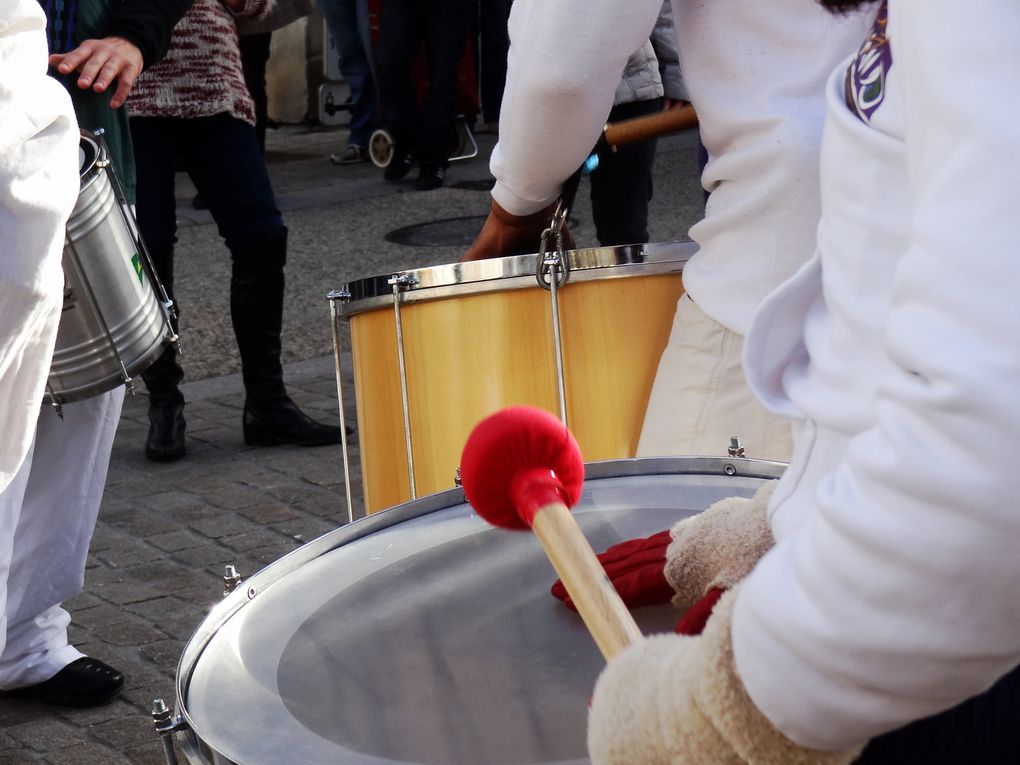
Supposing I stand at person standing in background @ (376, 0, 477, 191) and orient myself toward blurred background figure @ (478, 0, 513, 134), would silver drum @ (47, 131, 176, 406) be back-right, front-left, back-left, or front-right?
back-right

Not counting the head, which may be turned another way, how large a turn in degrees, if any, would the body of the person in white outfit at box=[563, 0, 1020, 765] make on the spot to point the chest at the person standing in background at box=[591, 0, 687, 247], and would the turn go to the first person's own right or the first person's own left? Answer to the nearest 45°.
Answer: approximately 90° to the first person's own right

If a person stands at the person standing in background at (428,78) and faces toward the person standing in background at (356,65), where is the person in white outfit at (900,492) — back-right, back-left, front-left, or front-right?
back-left

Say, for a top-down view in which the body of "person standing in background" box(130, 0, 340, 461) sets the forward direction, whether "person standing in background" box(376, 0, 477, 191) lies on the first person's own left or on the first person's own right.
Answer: on the first person's own left

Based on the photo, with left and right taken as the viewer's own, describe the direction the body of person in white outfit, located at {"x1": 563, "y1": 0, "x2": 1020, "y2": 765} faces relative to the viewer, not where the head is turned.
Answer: facing to the left of the viewer

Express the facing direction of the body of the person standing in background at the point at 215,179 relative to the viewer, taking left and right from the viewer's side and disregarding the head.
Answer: facing to the right of the viewer

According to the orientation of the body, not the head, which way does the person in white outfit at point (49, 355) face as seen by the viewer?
to the viewer's right

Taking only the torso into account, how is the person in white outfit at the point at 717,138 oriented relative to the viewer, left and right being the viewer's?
facing to the left of the viewer

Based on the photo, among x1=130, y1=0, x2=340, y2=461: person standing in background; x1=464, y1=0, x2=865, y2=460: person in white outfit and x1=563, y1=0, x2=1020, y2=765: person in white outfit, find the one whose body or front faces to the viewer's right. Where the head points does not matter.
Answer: the person standing in background

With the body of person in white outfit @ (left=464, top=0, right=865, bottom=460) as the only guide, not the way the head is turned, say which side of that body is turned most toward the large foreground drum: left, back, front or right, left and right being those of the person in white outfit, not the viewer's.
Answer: left
